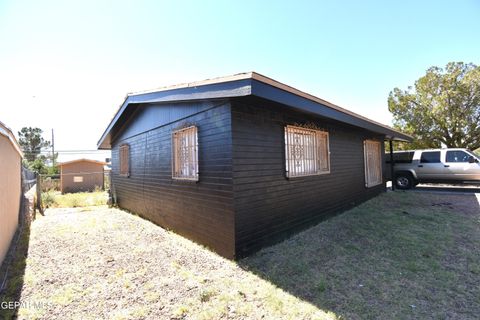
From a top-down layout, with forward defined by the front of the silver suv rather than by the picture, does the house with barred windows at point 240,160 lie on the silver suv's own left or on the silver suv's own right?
on the silver suv's own right

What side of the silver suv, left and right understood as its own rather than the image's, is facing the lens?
right

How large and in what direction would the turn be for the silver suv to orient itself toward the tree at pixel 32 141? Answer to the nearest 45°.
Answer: approximately 180°

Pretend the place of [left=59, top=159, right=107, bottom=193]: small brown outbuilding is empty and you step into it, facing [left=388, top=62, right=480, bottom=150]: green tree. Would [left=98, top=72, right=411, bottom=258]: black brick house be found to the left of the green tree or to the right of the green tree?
right

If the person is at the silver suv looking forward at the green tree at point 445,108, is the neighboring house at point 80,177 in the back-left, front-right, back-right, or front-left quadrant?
back-left
